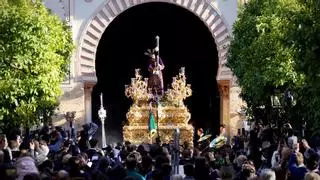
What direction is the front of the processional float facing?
toward the camera

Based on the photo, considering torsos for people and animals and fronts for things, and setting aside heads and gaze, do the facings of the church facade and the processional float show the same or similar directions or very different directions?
same or similar directions

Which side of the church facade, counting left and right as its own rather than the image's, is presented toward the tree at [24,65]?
front

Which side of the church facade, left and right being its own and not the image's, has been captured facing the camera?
front

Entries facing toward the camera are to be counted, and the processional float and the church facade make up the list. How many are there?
2

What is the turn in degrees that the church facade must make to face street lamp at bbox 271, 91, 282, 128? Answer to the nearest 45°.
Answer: approximately 45° to its left
